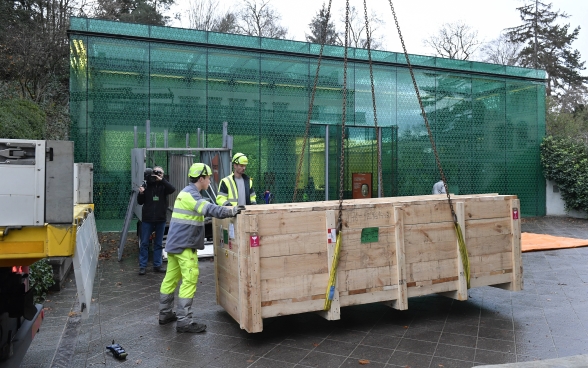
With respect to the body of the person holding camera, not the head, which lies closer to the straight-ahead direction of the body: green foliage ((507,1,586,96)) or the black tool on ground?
the black tool on ground

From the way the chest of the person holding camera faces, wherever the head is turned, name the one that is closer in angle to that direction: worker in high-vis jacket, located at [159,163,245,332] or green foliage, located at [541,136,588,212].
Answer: the worker in high-vis jacket

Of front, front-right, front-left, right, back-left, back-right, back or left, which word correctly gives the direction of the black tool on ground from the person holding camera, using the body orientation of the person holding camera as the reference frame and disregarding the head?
front

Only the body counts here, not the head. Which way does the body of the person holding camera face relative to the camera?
toward the camera

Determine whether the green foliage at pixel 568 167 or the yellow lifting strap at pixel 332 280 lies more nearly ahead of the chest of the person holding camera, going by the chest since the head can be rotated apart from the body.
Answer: the yellow lifting strap

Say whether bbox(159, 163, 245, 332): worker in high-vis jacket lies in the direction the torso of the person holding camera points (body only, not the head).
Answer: yes

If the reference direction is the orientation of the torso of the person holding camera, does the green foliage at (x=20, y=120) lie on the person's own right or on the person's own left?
on the person's own right

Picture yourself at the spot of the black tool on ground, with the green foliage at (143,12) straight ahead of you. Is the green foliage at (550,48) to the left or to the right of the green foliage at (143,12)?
right

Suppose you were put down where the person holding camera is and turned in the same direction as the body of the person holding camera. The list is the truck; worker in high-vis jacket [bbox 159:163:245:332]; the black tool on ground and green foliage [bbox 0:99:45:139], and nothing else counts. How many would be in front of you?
3

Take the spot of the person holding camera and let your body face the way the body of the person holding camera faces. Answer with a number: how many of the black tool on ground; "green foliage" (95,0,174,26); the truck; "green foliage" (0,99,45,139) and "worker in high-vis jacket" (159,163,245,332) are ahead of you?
3

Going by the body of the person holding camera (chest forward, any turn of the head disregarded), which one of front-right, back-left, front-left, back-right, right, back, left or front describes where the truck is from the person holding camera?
front

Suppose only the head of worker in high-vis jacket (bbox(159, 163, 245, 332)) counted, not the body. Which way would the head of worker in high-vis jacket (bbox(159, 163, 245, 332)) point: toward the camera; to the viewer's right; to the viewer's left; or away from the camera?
to the viewer's right

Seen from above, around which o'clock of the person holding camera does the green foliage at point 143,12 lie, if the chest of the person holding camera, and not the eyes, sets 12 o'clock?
The green foliage is roughly at 6 o'clock from the person holding camera.

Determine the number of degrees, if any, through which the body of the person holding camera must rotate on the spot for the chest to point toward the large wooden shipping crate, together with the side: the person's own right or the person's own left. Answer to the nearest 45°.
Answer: approximately 45° to the person's own left
